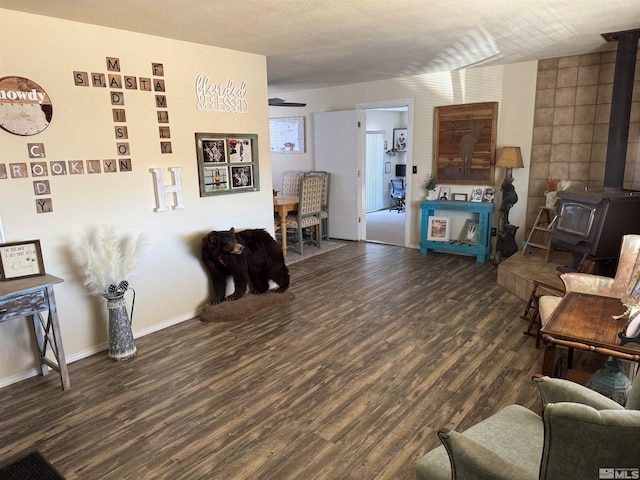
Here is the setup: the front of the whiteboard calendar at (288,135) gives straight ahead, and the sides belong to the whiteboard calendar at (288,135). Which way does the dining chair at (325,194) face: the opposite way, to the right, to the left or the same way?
to the right

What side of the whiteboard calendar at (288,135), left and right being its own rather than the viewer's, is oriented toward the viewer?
front

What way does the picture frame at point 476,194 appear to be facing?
toward the camera

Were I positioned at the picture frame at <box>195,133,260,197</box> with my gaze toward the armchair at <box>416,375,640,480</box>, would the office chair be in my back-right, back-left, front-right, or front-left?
back-left

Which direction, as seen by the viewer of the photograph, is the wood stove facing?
facing the viewer and to the left of the viewer

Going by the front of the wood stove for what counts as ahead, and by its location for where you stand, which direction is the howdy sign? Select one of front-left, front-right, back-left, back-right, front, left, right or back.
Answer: front

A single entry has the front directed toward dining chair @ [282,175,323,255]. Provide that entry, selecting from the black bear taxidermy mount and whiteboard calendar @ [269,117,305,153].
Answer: the whiteboard calendar

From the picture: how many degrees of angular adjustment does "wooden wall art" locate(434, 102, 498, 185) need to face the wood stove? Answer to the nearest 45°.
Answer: approximately 90° to its left

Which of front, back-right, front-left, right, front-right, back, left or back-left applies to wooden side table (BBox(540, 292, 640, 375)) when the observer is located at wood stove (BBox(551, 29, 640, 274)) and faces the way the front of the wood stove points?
front-left

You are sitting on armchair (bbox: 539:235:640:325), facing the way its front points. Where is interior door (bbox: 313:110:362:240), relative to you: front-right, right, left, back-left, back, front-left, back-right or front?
front-right

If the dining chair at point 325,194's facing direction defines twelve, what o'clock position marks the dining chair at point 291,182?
the dining chair at point 291,182 is roughly at 1 o'clock from the dining chair at point 325,194.

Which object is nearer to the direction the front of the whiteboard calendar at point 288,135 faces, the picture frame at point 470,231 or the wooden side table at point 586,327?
the wooden side table

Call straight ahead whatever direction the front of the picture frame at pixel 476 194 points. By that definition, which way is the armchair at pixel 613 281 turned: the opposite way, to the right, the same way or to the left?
to the right

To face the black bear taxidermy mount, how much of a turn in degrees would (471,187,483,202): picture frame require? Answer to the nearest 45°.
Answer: approximately 45° to its right

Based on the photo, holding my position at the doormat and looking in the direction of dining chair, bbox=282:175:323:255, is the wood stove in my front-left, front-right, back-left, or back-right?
front-right

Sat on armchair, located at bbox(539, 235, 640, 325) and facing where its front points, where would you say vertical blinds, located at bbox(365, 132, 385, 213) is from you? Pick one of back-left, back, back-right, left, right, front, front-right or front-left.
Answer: front-right
